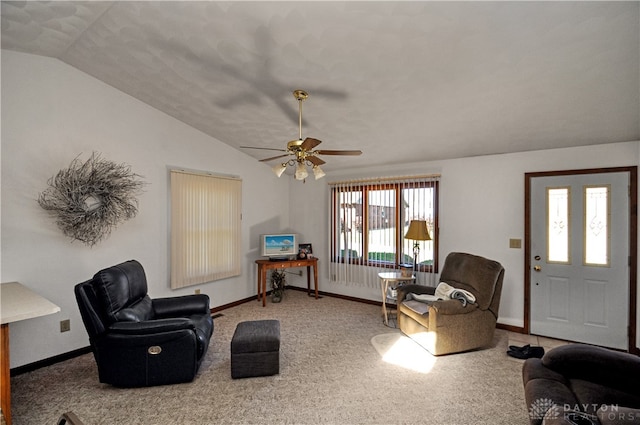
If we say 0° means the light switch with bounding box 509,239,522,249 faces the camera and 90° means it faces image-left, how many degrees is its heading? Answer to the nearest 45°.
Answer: approximately 0°

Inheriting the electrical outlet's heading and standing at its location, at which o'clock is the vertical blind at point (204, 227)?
The vertical blind is roughly at 10 o'clock from the electrical outlet.

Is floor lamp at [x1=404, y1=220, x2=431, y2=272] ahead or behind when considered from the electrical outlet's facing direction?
ahead

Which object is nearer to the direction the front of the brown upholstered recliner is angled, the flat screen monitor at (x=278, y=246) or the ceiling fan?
the ceiling fan

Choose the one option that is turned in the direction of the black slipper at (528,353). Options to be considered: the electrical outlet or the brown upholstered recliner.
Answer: the electrical outlet

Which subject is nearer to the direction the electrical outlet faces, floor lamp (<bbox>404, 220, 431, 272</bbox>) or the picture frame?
the floor lamp

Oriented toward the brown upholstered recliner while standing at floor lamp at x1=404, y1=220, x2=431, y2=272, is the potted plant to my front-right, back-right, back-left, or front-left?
back-right

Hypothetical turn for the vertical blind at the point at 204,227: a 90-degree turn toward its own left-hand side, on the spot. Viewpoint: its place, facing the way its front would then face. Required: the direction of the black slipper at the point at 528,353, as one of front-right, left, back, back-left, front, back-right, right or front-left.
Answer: right

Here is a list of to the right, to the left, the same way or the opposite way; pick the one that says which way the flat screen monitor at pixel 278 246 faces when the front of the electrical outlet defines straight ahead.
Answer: to the right

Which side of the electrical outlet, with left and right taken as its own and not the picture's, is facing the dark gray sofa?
front

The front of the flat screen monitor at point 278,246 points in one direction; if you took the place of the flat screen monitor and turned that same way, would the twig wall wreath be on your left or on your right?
on your right
